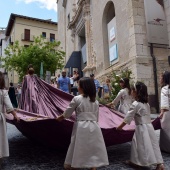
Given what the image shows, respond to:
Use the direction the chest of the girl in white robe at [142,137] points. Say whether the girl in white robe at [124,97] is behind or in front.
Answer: in front

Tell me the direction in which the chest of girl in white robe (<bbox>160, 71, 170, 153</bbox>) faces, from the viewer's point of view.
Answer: to the viewer's left

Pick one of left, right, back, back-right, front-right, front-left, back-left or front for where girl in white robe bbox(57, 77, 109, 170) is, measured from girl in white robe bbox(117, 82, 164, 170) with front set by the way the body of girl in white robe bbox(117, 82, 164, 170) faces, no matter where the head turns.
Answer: left

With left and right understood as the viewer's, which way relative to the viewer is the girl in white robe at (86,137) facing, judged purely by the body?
facing away from the viewer and to the left of the viewer

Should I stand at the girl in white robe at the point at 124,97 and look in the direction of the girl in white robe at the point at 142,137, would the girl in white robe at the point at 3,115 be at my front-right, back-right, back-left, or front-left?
front-right

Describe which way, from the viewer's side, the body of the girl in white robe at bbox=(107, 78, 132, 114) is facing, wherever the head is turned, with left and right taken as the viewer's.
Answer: facing to the left of the viewer

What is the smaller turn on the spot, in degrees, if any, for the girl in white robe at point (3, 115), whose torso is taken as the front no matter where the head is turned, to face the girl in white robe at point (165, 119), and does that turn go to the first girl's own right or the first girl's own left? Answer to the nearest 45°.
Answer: approximately 90° to the first girl's own right

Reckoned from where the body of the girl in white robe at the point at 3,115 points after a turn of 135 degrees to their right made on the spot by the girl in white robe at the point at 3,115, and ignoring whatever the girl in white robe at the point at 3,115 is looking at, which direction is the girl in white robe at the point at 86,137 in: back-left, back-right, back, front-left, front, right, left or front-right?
front

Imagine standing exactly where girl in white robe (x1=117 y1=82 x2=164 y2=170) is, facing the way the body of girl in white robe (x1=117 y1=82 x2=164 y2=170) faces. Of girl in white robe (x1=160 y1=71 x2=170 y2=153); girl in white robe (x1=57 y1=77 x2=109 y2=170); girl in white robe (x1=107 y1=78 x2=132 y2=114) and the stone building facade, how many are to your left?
1

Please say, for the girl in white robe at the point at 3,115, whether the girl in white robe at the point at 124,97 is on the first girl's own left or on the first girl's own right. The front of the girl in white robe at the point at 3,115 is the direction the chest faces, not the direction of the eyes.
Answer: on the first girl's own right

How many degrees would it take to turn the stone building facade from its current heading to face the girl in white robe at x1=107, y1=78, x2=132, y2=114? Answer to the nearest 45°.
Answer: approximately 45° to its left
